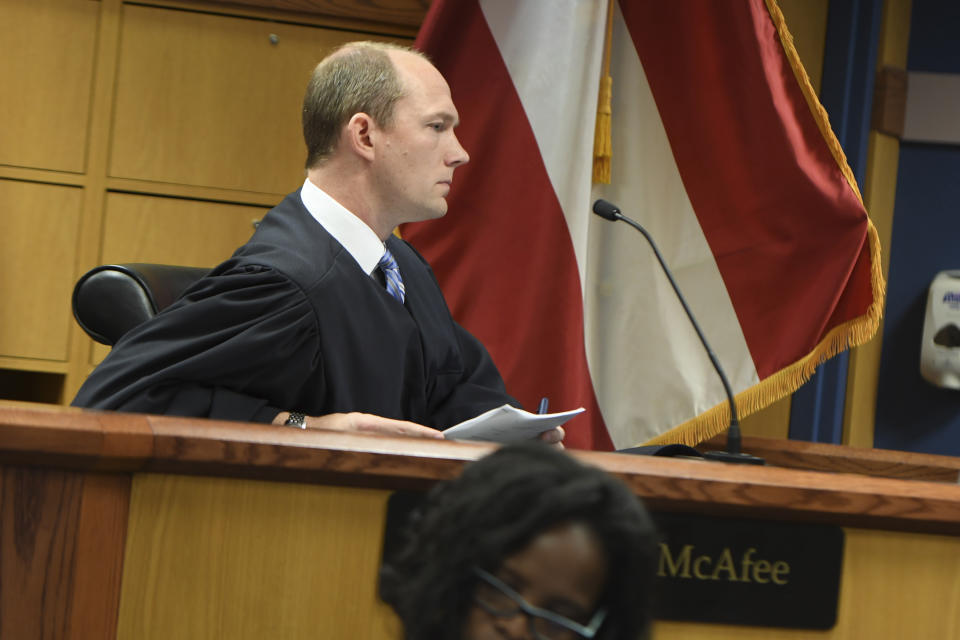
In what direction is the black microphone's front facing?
to the viewer's left

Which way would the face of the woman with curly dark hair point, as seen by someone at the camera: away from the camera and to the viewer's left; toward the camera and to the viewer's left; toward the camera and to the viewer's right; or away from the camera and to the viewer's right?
toward the camera and to the viewer's right

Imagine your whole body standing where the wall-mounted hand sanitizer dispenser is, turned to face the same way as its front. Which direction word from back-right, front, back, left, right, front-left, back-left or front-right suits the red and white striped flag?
front-right

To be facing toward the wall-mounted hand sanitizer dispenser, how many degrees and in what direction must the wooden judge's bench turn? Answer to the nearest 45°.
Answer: approximately 135° to its left

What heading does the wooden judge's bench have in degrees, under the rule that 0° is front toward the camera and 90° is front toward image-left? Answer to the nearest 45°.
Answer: approximately 0°

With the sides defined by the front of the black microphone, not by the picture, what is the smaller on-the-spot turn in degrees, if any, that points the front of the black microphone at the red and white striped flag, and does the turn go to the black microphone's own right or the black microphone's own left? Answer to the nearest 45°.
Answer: approximately 90° to the black microphone's own right

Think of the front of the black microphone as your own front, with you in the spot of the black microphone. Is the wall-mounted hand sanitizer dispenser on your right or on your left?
on your right

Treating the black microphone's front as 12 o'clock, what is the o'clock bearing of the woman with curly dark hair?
The woman with curly dark hair is roughly at 9 o'clock from the black microphone.

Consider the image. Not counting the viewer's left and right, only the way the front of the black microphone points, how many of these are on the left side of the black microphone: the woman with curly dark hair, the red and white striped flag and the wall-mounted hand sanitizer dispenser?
1
